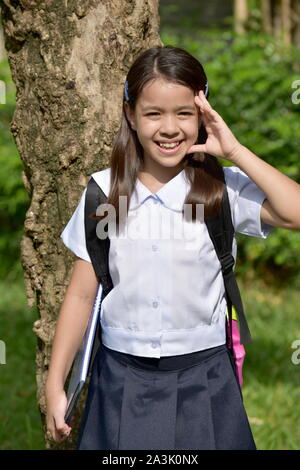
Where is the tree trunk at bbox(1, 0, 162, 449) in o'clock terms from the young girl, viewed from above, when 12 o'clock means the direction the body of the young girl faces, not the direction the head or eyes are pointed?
The tree trunk is roughly at 5 o'clock from the young girl.

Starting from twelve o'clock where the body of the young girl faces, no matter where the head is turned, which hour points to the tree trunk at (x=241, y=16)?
The tree trunk is roughly at 6 o'clock from the young girl.

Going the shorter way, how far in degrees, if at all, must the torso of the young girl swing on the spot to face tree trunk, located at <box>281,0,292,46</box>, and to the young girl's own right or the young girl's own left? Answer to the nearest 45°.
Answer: approximately 180°

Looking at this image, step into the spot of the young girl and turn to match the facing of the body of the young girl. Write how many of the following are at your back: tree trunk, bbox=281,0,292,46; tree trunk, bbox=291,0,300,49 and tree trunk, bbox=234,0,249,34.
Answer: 3

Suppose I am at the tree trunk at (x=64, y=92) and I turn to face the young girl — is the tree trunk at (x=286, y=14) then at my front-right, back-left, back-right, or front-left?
back-left

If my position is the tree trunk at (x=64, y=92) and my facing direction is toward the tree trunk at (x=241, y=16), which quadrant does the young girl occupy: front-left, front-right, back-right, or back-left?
back-right

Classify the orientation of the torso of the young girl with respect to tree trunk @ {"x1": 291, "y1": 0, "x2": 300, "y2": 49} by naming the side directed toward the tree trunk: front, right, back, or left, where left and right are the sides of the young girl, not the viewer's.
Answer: back

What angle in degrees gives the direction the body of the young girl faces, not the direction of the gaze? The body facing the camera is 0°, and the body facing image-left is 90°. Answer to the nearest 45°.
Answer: approximately 0°
